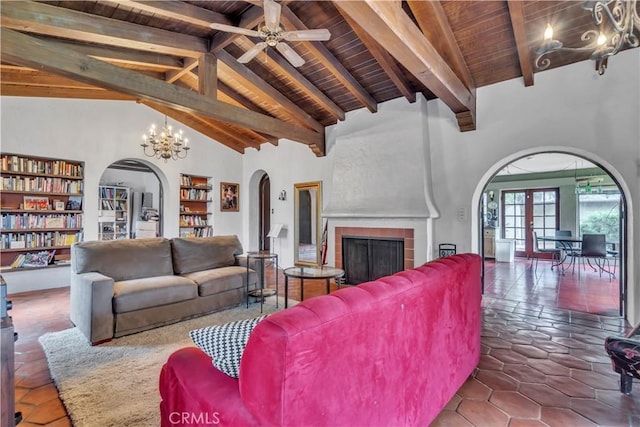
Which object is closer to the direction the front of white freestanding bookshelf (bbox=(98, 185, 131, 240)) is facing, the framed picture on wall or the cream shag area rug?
the cream shag area rug

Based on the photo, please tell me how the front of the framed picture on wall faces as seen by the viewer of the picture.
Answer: facing the viewer

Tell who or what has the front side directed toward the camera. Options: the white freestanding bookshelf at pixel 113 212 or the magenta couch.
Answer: the white freestanding bookshelf

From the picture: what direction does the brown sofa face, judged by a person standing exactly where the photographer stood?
facing the viewer and to the right of the viewer

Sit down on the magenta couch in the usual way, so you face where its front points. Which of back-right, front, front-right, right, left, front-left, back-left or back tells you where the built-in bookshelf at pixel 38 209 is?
front

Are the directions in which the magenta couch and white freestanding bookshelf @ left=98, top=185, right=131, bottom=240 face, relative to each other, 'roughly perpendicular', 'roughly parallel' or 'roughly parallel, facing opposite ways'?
roughly parallel, facing opposite ways

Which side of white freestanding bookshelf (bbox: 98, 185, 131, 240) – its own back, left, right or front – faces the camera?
front

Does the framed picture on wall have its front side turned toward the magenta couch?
yes

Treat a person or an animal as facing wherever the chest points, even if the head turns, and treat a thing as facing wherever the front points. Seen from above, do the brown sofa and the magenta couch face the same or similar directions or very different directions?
very different directions

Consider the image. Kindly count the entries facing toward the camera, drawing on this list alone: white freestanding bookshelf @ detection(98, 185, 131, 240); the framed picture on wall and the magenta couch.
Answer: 2

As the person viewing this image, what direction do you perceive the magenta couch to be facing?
facing away from the viewer and to the left of the viewer

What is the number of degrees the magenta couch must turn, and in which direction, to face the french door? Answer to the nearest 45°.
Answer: approximately 90° to its right

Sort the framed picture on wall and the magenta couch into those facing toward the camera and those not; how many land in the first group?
1

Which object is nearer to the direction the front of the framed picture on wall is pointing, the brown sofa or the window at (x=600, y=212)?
the brown sofa

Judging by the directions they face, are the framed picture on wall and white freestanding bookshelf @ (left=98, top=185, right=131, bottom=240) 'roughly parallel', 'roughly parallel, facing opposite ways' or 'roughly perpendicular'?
roughly parallel
